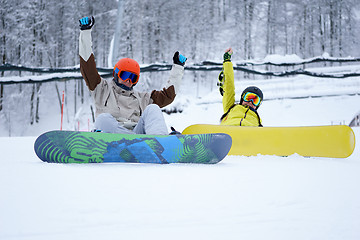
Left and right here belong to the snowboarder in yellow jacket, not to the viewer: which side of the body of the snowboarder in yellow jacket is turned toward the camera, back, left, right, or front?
front

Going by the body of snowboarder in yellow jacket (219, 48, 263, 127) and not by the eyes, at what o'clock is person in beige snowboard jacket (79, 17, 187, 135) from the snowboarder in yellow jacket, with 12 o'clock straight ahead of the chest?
The person in beige snowboard jacket is roughly at 1 o'clock from the snowboarder in yellow jacket.

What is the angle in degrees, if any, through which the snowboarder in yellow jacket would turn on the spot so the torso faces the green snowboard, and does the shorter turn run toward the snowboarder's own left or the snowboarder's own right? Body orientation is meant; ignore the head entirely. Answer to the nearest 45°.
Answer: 0° — they already face it

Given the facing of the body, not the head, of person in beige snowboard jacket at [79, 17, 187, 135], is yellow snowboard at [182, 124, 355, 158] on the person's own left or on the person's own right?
on the person's own left

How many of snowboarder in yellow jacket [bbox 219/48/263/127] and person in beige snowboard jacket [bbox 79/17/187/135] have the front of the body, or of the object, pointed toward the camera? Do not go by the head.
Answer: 2

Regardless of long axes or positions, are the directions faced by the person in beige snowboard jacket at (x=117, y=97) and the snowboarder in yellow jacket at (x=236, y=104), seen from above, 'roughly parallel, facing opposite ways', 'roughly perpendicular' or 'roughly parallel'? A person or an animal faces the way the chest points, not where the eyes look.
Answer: roughly parallel

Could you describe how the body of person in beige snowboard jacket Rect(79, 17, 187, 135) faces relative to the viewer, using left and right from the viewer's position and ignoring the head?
facing the viewer
